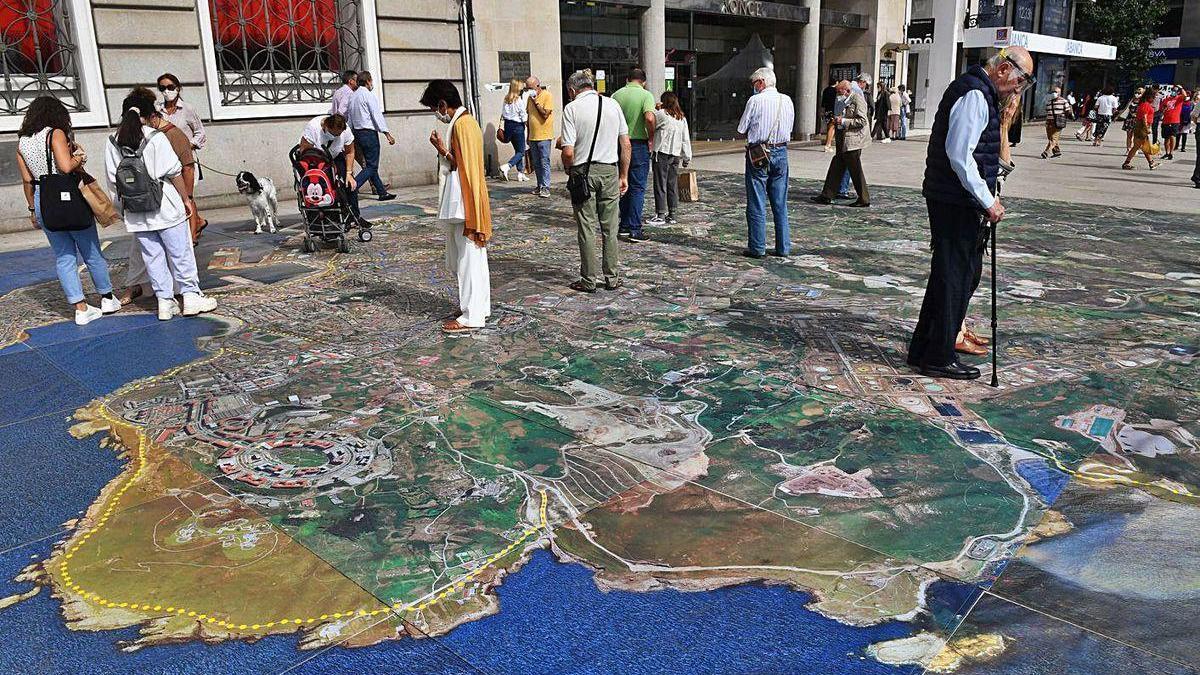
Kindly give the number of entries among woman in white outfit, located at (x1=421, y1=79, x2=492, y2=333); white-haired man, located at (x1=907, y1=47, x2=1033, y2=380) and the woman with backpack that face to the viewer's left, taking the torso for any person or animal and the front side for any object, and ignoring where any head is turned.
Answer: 1

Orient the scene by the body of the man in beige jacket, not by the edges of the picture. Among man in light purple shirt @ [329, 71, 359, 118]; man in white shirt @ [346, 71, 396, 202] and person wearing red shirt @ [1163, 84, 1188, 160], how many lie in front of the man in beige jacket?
2

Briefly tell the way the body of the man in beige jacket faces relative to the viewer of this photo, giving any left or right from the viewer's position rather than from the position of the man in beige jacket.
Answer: facing to the left of the viewer

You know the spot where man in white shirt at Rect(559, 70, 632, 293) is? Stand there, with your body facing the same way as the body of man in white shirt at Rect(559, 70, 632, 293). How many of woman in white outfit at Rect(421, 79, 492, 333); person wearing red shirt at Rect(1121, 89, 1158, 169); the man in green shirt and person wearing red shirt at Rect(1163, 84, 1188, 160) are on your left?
1

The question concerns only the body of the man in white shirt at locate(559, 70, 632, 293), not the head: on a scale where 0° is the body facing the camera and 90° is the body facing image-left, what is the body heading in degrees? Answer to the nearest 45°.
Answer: approximately 135°

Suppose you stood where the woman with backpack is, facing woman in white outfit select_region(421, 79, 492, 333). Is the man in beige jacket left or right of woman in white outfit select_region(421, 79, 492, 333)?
left

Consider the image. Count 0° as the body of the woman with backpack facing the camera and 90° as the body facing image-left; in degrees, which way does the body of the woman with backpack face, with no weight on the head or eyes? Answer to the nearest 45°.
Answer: approximately 225°

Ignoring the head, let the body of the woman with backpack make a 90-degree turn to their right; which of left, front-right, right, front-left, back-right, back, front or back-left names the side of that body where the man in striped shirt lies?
front-left

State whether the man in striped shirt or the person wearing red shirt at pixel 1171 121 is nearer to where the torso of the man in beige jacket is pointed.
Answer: the man in striped shirt

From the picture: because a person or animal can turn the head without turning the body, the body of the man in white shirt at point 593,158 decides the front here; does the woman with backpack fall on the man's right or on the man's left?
on the man's left
